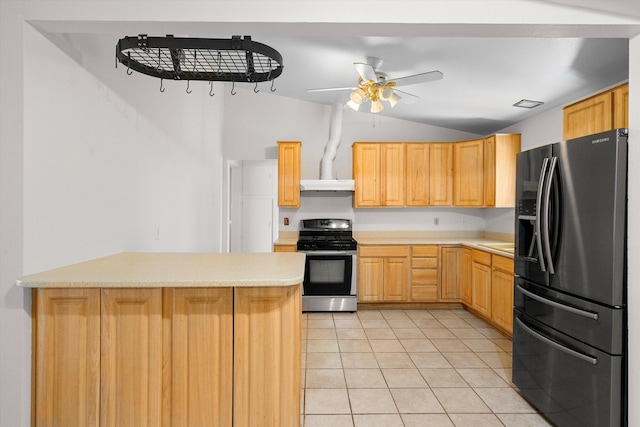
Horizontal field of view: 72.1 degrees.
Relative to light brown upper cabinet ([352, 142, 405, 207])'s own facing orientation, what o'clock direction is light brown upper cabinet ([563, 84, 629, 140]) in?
light brown upper cabinet ([563, 84, 629, 140]) is roughly at 11 o'clock from light brown upper cabinet ([352, 142, 405, 207]).

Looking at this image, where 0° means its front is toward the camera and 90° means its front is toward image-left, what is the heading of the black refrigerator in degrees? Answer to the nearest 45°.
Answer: approximately 45°

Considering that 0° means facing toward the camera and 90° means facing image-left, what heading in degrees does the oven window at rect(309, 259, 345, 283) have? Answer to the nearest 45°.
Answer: approximately 0°

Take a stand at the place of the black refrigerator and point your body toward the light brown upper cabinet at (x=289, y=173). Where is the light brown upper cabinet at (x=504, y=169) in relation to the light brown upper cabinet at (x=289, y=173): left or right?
right

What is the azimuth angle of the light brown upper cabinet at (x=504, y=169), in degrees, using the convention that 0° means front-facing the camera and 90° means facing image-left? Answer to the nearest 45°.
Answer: approximately 45°
